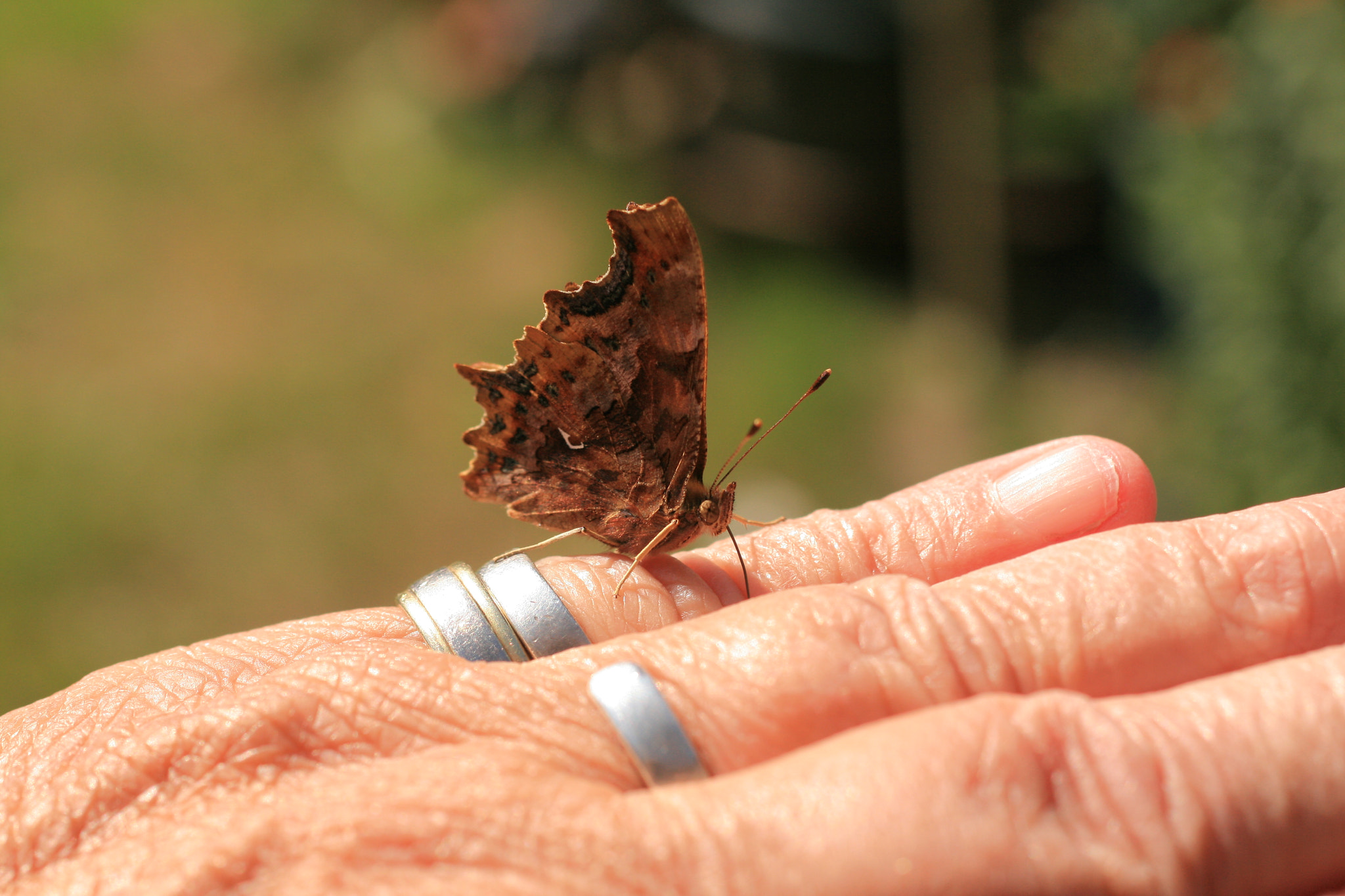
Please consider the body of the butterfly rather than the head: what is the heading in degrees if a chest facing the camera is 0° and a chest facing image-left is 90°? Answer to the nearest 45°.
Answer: approximately 270°
